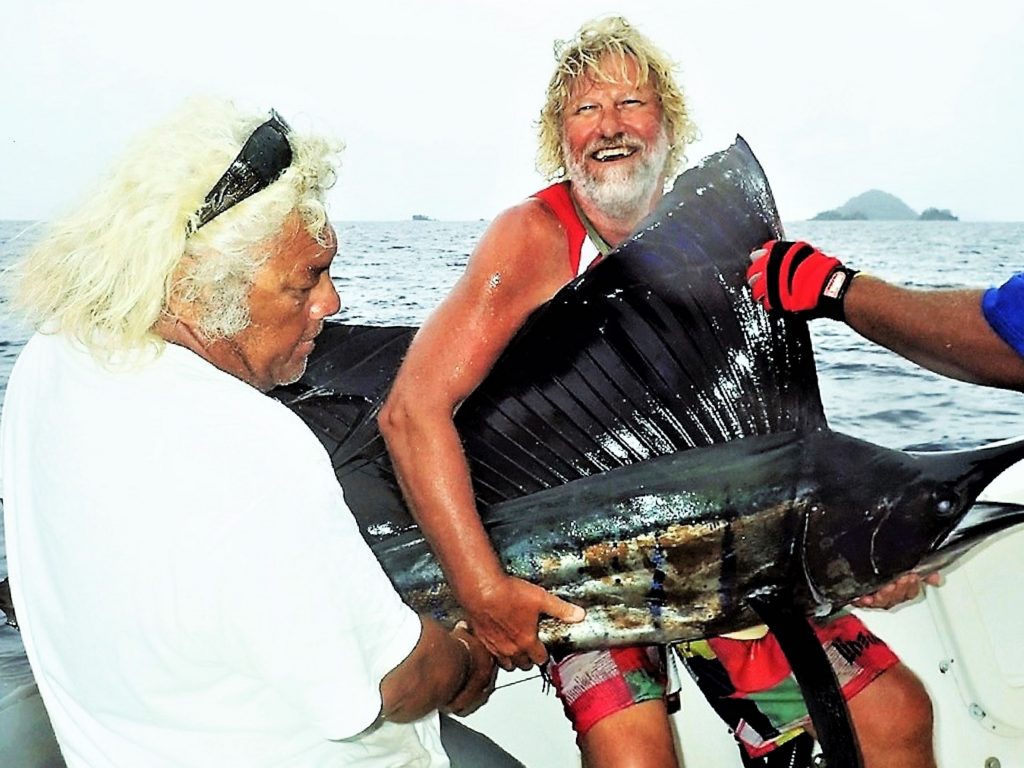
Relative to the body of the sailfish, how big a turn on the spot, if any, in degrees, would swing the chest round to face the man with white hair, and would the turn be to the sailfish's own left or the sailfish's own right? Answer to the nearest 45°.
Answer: approximately 135° to the sailfish's own right

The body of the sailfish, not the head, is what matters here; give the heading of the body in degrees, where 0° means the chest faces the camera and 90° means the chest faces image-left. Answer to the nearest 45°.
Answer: approximately 270°
